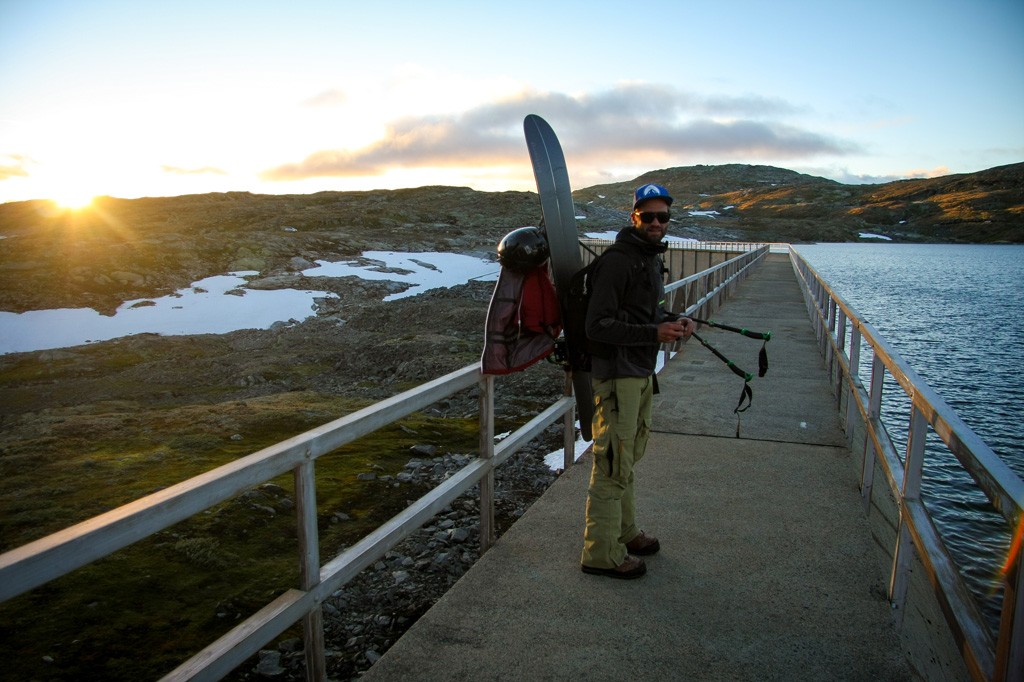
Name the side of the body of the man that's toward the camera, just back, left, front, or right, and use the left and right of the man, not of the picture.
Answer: right
